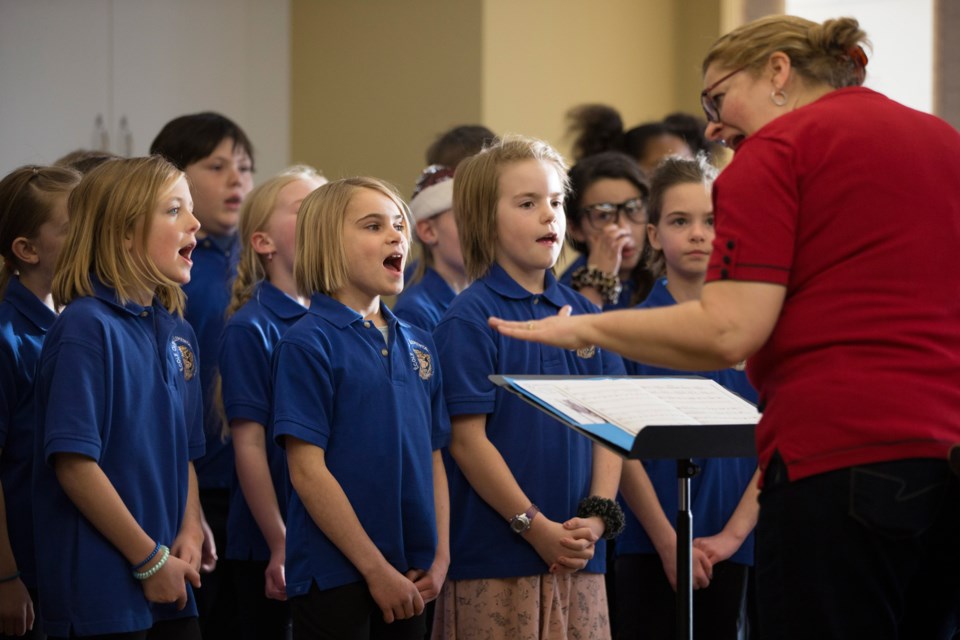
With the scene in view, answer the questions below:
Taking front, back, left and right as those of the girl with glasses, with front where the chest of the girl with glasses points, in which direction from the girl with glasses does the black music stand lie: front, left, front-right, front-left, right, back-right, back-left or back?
front-right

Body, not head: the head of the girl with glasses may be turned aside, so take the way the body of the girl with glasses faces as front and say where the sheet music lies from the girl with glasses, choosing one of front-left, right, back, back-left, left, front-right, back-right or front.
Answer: front-right
